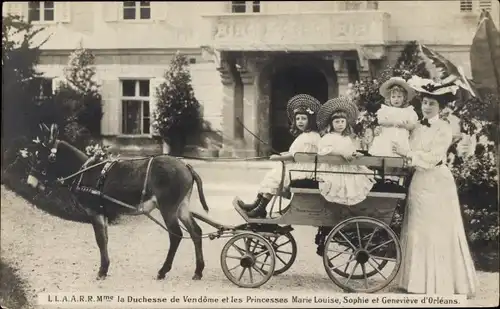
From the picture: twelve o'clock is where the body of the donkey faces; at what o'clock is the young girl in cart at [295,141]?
The young girl in cart is roughly at 7 o'clock from the donkey.

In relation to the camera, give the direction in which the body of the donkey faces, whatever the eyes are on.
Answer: to the viewer's left

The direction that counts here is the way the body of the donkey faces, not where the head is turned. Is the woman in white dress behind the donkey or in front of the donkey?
behind

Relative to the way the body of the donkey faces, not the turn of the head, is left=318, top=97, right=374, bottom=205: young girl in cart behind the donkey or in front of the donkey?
behind

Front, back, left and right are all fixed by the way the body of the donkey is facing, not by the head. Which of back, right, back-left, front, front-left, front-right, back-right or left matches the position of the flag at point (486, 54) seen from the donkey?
back
